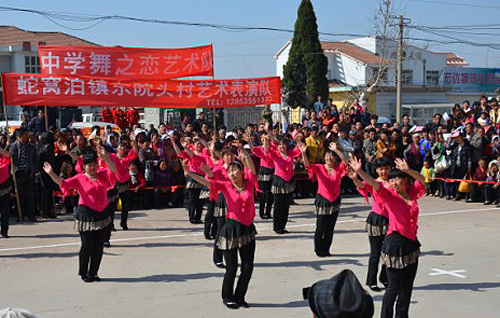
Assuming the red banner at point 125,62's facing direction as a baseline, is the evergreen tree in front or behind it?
behind

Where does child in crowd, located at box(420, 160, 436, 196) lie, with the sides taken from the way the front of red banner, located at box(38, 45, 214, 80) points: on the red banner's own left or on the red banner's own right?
on the red banner's own left

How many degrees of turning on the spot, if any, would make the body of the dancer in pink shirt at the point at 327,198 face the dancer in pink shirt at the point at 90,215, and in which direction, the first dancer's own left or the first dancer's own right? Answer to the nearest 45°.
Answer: approximately 45° to the first dancer's own right

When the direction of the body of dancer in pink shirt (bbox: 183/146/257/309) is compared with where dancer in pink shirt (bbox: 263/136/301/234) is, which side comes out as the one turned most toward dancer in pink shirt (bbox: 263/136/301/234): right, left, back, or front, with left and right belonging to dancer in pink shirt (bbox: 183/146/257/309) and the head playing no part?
back

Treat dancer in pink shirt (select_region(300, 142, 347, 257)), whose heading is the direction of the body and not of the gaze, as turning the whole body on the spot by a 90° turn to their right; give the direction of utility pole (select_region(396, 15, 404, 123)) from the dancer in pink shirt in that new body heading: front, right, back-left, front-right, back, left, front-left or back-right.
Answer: right

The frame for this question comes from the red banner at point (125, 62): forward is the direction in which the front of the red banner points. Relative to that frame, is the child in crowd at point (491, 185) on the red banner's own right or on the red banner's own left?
on the red banner's own left

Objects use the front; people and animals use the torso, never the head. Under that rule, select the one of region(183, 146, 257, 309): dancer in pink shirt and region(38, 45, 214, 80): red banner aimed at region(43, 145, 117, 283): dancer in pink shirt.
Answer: the red banner

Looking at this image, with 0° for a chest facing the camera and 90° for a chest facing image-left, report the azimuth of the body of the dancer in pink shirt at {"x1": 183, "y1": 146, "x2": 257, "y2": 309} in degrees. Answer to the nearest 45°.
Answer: approximately 0°

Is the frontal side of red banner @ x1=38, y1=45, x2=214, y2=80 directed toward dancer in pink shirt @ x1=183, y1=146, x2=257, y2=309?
yes

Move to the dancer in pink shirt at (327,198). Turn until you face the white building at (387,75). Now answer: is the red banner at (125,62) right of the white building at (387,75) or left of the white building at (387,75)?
left
